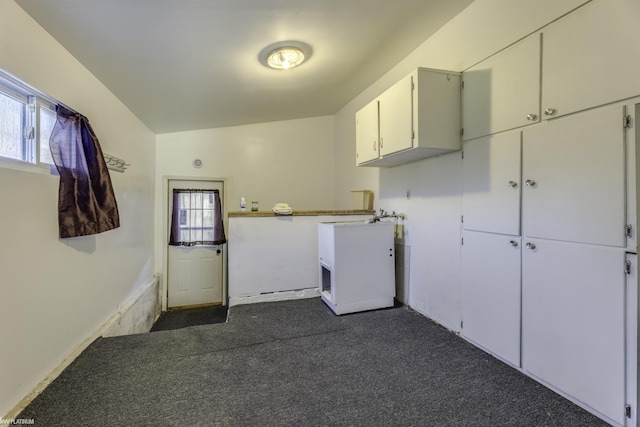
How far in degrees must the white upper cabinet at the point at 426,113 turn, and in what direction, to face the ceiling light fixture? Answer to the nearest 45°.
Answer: approximately 45° to its right

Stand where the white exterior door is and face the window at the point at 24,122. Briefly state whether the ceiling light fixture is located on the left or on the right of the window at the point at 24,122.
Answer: left

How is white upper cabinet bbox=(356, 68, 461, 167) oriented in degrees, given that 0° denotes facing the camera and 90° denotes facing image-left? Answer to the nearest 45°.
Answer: approximately 45°

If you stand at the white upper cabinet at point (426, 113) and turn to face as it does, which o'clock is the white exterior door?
The white exterior door is roughly at 2 o'clock from the white upper cabinet.
